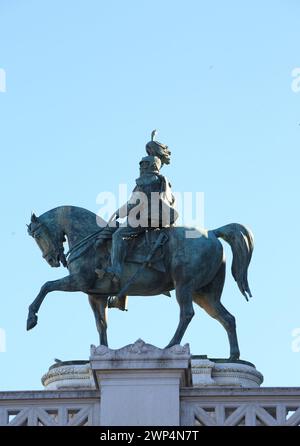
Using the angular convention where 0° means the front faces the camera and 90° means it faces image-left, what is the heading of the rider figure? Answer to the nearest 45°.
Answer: approximately 90°

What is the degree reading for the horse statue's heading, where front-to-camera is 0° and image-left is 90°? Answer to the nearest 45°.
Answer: approximately 90°
